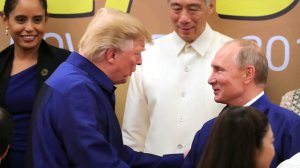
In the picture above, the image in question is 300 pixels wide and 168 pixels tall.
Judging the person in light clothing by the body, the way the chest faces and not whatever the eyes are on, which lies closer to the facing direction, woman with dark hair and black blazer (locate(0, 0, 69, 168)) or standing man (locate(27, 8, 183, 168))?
the standing man

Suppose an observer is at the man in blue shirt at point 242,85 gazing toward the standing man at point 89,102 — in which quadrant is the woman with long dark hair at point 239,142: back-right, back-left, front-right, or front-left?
front-left

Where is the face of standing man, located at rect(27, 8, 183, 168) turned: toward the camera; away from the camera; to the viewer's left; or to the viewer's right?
to the viewer's right

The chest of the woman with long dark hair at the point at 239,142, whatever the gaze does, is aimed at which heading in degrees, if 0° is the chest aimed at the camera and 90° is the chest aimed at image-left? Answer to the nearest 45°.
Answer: approximately 225°

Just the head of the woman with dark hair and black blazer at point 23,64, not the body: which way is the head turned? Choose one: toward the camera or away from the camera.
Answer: toward the camera

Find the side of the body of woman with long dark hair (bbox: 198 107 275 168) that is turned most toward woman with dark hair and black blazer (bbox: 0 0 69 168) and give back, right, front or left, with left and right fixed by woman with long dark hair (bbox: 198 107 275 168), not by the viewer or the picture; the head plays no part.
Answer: left

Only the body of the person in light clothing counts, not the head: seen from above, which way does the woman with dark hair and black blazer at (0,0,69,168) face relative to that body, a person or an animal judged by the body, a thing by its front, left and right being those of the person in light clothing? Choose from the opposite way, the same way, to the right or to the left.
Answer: the same way

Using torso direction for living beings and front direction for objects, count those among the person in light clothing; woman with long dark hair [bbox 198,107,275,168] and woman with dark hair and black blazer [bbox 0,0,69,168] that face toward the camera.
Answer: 2

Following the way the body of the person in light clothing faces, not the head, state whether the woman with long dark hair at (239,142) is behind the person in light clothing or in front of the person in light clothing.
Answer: in front

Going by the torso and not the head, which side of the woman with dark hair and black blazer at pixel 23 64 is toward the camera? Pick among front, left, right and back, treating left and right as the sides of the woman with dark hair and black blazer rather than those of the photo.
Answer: front

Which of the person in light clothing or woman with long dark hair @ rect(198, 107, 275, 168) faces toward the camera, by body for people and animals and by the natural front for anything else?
the person in light clothing

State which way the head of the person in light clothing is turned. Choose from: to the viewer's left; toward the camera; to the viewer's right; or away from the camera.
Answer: toward the camera

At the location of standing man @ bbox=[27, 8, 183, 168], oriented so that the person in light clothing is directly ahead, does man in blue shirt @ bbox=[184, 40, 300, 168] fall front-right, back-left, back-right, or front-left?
front-right

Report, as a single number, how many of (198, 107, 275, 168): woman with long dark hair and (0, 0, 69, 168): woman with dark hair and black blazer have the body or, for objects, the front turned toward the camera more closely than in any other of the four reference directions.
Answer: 1

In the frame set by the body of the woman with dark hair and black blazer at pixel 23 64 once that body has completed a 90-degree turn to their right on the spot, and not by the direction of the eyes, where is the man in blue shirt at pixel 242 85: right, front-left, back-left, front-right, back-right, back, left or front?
back-left

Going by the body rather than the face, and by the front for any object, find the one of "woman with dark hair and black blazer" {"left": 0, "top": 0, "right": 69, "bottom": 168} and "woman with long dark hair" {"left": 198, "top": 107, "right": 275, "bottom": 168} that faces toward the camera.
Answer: "woman with dark hair and black blazer" {"left": 0, "top": 0, "right": 69, "bottom": 168}

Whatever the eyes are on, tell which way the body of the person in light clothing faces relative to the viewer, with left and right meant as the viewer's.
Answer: facing the viewer
